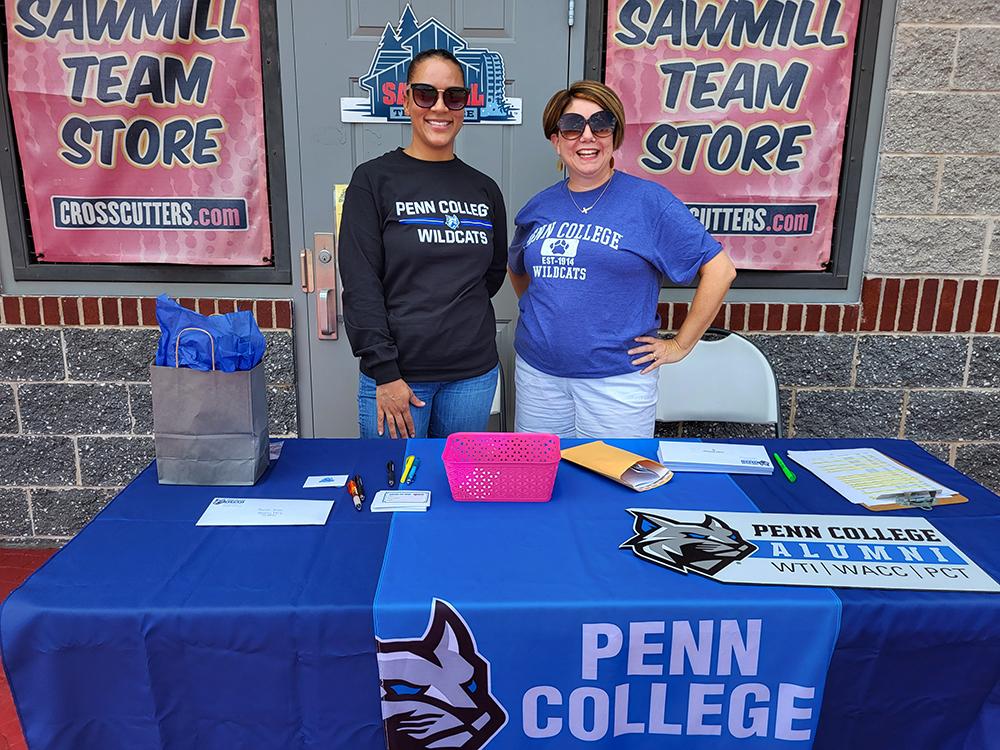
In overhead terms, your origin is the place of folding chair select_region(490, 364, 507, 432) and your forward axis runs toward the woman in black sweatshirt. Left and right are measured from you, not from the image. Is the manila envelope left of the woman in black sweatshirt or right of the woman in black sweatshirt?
left

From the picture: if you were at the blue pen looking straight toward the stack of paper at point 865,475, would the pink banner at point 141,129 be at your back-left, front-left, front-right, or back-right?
back-left

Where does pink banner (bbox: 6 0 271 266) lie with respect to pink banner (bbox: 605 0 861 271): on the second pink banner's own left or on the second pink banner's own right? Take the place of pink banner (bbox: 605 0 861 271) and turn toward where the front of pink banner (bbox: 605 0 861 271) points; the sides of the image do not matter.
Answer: on the second pink banner's own right

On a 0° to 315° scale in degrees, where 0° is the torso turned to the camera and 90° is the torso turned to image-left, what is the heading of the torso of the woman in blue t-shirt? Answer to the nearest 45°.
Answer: approximately 45°

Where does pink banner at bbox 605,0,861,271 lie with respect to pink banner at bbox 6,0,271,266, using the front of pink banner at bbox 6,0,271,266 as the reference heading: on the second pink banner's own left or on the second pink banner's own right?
on the second pink banner's own left

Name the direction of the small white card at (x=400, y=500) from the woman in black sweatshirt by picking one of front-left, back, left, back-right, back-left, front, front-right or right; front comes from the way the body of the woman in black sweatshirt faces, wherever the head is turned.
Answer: front-right

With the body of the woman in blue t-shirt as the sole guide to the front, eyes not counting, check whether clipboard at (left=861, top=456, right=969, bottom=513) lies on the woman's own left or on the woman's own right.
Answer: on the woman's own left

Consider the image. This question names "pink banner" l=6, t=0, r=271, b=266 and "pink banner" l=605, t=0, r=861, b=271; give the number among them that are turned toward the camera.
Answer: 2

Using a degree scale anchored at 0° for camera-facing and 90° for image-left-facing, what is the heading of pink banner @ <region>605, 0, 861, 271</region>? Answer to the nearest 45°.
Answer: approximately 0°

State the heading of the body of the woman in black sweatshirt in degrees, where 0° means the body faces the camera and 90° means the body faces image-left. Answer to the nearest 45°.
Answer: approximately 315°
